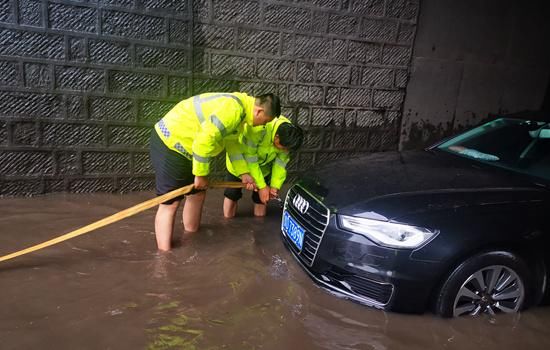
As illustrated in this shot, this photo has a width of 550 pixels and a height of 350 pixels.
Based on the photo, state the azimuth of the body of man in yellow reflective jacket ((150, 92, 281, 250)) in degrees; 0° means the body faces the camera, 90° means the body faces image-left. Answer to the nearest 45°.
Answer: approximately 270°

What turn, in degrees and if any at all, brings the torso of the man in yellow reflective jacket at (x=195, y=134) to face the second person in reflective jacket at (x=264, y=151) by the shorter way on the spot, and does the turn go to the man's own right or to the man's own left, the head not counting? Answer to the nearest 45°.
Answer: approximately 45° to the man's own left

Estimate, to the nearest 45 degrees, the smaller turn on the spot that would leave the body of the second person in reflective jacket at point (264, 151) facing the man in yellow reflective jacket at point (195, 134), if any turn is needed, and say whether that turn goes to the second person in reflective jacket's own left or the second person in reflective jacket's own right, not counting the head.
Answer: approximately 90° to the second person in reflective jacket's own right

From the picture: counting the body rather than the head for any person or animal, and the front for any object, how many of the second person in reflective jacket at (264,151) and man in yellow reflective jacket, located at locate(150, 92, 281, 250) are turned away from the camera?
0

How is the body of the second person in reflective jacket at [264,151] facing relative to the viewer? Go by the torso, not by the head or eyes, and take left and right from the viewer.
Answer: facing the viewer and to the right of the viewer
